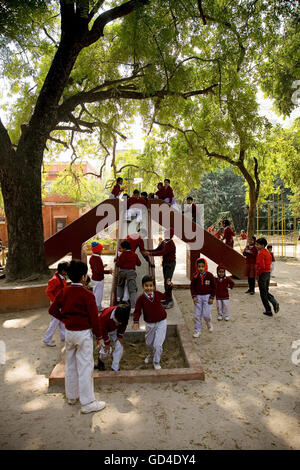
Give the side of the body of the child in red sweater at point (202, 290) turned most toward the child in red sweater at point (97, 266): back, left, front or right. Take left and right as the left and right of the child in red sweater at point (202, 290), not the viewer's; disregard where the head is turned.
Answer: right

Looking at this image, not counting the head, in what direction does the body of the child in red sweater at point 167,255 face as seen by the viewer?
to the viewer's left

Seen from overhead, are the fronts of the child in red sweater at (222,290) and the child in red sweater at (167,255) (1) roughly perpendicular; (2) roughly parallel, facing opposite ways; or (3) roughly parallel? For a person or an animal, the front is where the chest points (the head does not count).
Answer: roughly perpendicular

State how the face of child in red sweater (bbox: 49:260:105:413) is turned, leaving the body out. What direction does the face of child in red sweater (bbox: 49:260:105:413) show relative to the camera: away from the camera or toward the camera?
away from the camera

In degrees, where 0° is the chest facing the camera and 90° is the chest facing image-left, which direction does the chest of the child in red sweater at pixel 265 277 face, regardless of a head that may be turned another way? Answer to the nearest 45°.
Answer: approximately 90°

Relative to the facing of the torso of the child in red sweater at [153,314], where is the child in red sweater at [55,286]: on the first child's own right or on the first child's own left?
on the first child's own right

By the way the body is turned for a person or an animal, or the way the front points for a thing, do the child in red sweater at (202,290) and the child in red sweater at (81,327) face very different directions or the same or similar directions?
very different directions

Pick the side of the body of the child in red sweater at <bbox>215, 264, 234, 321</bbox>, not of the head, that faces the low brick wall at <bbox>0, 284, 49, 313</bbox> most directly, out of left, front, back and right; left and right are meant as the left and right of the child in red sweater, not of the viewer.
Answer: right

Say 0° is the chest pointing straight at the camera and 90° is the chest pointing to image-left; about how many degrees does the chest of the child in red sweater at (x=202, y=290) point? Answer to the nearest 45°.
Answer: approximately 0°

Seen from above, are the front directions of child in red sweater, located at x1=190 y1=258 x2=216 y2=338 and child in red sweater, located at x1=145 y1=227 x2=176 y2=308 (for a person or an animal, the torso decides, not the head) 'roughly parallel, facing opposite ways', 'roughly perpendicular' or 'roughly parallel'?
roughly perpendicular

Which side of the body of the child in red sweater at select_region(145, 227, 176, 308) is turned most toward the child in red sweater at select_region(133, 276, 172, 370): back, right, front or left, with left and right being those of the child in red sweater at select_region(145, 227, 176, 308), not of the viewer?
left
